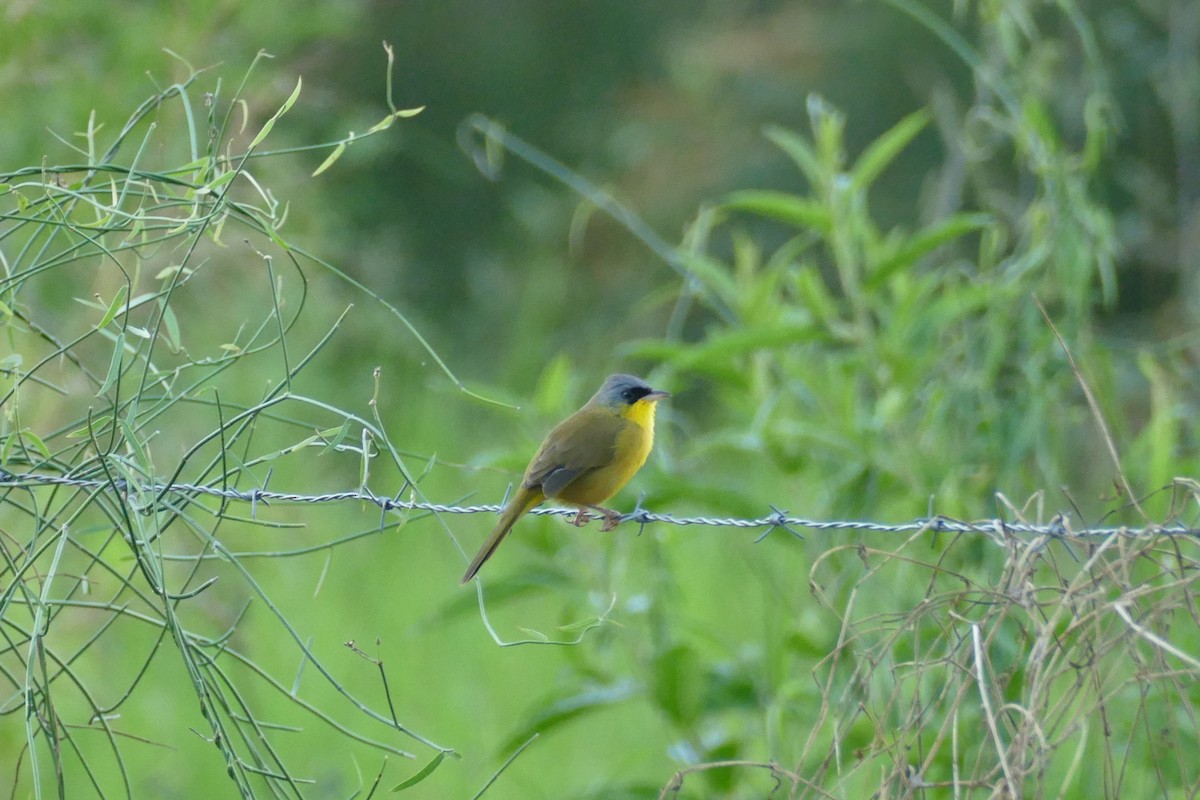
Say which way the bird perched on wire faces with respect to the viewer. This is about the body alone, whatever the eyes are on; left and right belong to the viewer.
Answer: facing to the right of the viewer

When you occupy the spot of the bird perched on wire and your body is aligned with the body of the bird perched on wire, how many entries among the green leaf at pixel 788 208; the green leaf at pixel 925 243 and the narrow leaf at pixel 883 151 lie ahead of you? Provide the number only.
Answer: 3
